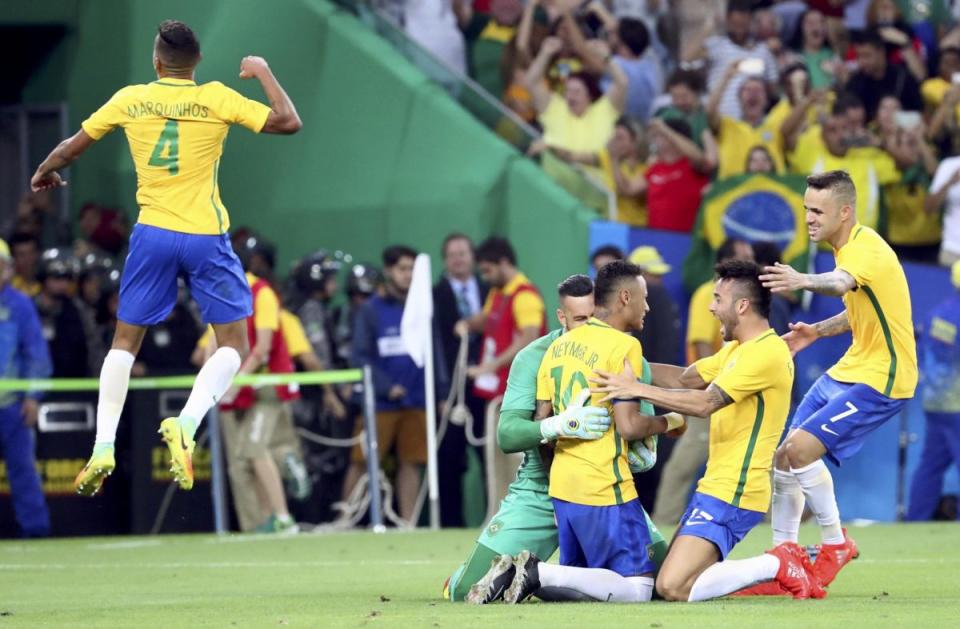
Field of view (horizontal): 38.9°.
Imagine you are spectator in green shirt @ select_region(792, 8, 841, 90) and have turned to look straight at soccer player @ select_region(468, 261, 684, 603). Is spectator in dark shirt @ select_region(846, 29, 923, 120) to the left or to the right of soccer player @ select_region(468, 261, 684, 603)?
left

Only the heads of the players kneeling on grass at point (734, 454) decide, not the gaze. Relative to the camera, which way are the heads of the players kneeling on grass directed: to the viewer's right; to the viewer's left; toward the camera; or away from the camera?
to the viewer's left

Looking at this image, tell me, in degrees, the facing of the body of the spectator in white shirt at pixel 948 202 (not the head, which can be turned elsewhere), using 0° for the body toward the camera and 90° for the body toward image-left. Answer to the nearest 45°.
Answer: approximately 0°

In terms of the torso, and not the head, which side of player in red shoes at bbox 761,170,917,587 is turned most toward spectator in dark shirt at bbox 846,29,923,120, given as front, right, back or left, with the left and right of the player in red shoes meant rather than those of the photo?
right

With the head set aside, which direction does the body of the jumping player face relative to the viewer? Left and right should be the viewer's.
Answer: facing away from the viewer

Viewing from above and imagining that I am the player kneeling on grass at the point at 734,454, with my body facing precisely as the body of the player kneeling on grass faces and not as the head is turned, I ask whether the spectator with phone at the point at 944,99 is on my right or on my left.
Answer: on my right

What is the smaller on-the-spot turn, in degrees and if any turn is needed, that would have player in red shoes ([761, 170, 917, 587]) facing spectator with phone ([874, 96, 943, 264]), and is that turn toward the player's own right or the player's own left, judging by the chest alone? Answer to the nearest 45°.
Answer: approximately 90° to the player's own right

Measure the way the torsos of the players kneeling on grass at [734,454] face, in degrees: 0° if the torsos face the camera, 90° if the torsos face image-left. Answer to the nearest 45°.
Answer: approximately 90°

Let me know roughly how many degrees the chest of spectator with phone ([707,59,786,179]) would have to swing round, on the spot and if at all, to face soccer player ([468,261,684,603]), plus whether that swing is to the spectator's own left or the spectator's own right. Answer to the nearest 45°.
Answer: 0° — they already face them

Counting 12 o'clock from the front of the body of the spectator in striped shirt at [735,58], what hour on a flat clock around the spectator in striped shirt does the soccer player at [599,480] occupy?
The soccer player is roughly at 12 o'clock from the spectator in striped shirt.
